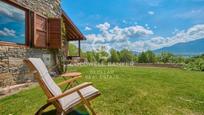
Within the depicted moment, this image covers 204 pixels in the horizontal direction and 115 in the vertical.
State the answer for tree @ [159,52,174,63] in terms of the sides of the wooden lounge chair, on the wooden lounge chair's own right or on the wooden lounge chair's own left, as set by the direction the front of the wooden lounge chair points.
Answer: on the wooden lounge chair's own left

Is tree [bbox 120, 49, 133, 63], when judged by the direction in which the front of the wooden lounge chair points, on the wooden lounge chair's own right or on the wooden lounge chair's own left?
on the wooden lounge chair's own left

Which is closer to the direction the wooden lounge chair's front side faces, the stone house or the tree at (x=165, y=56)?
the tree

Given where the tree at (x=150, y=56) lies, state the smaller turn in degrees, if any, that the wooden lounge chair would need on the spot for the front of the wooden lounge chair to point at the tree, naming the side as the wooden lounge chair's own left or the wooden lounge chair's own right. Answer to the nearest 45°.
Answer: approximately 45° to the wooden lounge chair's own left

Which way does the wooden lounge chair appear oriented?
to the viewer's right

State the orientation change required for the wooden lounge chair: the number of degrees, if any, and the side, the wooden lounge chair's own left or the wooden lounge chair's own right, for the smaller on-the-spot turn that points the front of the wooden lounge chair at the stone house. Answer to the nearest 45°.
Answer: approximately 90° to the wooden lounge chair's own left

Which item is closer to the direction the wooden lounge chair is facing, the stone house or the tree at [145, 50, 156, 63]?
the tree
